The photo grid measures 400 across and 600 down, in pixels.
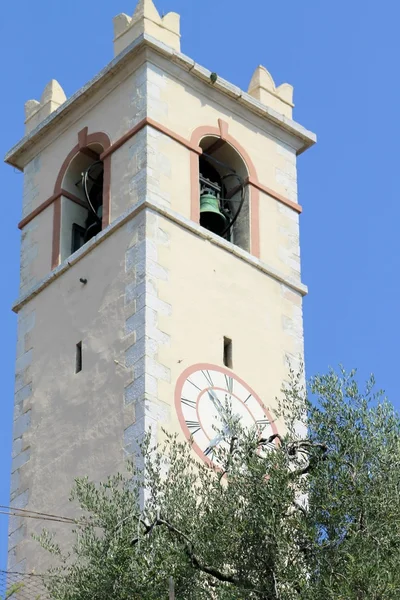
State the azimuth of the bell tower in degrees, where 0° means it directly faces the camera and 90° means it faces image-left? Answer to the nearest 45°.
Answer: approximately 315°
